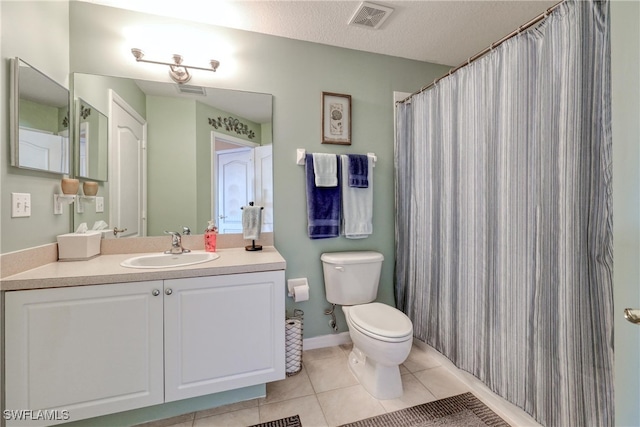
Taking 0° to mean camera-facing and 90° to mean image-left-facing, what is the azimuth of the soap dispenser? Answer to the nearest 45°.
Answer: approximately 0°

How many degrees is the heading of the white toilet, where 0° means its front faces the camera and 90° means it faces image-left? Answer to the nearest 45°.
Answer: approximately 315°

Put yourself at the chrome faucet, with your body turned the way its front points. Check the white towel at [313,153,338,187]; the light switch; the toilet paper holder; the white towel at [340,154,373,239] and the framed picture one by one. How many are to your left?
4

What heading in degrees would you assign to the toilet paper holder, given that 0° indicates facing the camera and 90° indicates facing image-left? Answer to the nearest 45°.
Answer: approximately 0°

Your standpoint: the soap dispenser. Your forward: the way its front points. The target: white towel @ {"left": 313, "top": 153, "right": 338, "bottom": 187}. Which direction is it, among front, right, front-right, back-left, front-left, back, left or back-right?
left

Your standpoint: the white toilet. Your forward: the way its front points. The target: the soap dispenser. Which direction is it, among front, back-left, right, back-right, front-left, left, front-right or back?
back-right
